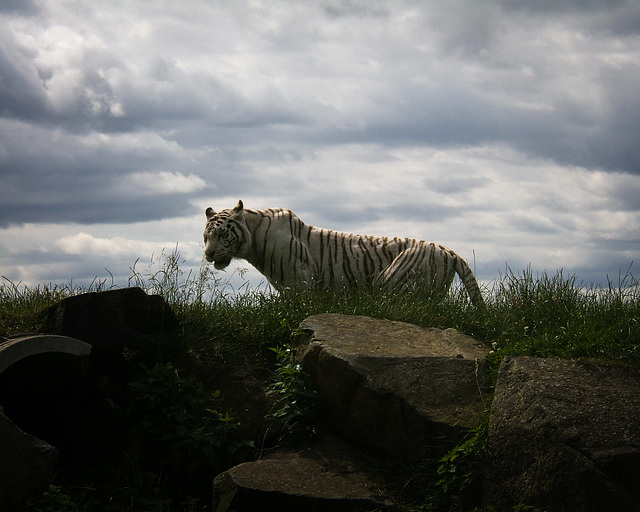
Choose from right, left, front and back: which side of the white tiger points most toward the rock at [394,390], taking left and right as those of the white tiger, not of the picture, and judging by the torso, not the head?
left

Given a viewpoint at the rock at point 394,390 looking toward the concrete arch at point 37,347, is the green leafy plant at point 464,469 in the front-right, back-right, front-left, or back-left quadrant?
back-left

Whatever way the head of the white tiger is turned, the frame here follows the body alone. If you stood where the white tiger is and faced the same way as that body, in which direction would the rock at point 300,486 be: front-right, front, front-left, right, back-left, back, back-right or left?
left

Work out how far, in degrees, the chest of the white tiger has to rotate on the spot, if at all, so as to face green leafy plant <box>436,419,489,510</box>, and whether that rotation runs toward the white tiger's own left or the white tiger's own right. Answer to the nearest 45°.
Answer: approximately 90° to the white tiger's own left

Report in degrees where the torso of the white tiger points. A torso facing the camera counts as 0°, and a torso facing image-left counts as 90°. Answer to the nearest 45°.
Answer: approximately 90°

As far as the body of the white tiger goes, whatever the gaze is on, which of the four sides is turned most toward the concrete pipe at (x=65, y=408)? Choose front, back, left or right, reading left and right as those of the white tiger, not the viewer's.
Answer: left
